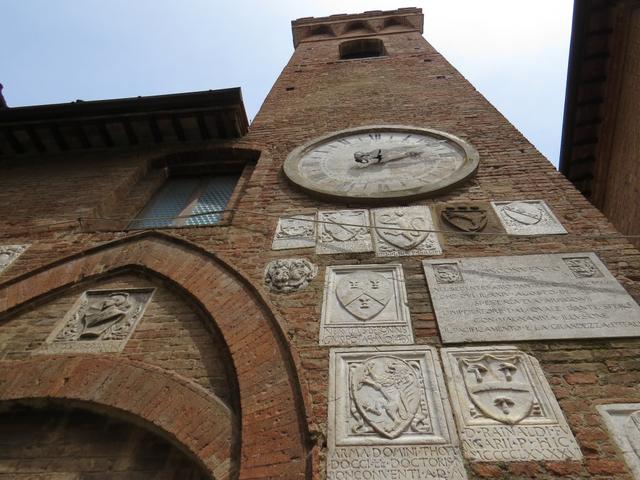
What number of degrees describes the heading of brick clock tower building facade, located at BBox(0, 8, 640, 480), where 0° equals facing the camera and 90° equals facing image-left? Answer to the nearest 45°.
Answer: approximately 0°
